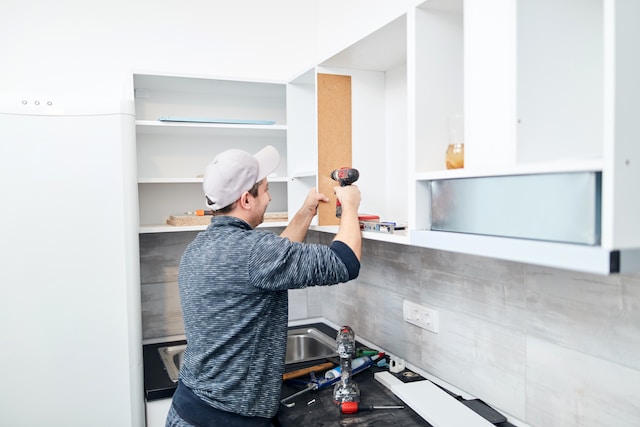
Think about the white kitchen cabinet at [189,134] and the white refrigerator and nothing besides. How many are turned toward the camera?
2

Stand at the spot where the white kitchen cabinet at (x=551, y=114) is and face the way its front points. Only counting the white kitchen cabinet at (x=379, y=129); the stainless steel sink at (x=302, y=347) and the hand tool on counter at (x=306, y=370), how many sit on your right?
3

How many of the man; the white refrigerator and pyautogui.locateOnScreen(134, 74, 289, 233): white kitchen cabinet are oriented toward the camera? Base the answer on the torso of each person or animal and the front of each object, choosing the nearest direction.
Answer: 2

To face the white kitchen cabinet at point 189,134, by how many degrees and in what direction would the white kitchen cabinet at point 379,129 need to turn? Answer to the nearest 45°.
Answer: approximately 90° to its right

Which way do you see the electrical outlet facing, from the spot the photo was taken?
facing the viewer and to the left of the viewer

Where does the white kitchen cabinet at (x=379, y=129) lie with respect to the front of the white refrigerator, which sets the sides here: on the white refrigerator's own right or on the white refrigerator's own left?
on the white refrigerator's own left

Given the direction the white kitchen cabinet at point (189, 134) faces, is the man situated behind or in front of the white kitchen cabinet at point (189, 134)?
in front

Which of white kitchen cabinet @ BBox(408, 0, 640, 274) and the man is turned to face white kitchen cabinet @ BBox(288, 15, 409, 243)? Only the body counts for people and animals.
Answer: the man

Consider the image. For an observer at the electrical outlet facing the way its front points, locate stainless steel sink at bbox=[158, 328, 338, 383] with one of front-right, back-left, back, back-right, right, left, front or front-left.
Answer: right
